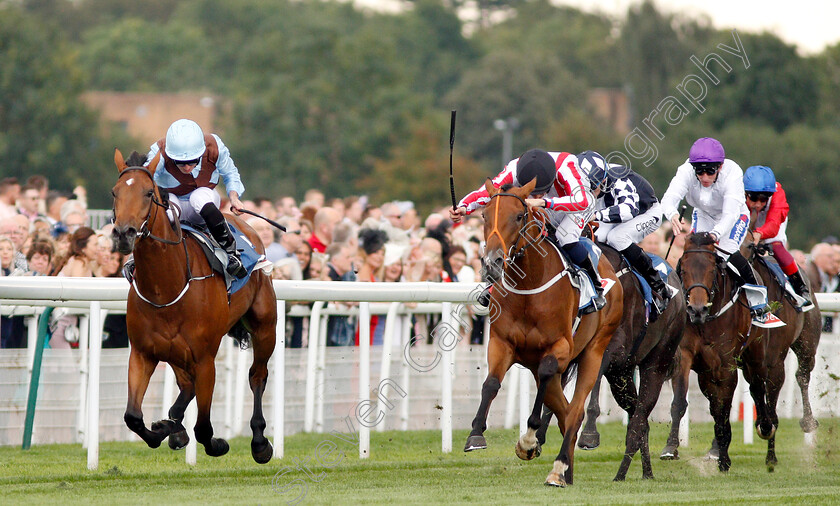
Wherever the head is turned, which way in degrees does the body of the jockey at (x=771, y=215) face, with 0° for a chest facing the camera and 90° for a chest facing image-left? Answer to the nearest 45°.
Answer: approximately 45°

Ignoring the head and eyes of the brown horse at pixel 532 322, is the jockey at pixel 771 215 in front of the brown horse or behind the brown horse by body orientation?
behind

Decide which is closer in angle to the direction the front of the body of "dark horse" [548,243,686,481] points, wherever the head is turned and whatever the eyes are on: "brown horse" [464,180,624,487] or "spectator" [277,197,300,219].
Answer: the brown horse

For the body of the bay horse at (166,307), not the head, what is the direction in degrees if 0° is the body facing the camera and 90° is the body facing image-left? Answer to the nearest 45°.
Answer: approximately 45°

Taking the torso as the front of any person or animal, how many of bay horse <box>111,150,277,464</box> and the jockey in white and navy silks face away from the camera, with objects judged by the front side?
0

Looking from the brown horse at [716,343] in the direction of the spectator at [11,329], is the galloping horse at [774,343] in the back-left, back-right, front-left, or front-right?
back-right

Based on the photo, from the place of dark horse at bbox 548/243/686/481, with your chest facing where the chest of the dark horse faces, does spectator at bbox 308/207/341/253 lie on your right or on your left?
on your right

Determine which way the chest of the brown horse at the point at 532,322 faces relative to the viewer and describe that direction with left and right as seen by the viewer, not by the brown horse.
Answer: facing the viewer and to the left of the viewer

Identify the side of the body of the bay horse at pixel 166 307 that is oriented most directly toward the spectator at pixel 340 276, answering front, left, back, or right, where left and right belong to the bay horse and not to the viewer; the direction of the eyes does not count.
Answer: back

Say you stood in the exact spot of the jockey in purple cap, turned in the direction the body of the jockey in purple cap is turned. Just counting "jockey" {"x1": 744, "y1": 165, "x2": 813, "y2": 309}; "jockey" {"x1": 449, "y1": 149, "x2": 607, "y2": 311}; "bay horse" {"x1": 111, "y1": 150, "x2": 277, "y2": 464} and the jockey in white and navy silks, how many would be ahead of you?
3

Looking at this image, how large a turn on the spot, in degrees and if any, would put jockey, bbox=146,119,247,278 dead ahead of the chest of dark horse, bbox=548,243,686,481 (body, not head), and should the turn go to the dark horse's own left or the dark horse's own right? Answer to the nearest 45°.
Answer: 0° — it already faces them

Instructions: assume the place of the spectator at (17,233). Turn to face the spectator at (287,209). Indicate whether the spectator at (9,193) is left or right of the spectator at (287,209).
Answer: left
